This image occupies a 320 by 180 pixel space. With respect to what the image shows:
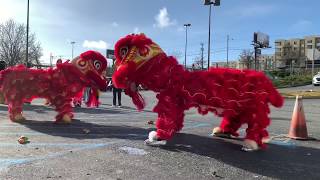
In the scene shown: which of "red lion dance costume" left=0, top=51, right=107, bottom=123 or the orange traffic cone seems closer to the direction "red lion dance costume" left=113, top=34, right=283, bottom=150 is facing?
the red lion dance costume

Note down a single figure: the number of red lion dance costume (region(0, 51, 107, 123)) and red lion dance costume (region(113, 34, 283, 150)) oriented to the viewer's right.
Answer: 1

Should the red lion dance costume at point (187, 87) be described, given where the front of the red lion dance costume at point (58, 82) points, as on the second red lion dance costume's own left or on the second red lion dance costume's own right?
on the second red lion dance costume's own right

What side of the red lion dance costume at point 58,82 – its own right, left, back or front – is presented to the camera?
right

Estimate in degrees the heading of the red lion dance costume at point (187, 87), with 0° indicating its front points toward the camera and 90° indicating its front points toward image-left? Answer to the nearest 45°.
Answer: approximately 90°

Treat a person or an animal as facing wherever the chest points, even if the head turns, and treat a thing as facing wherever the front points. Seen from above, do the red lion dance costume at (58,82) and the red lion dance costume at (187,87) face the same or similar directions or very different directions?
very different directions

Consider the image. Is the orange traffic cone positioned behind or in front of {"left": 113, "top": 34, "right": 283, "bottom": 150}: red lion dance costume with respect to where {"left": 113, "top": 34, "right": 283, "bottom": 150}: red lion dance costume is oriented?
behind
